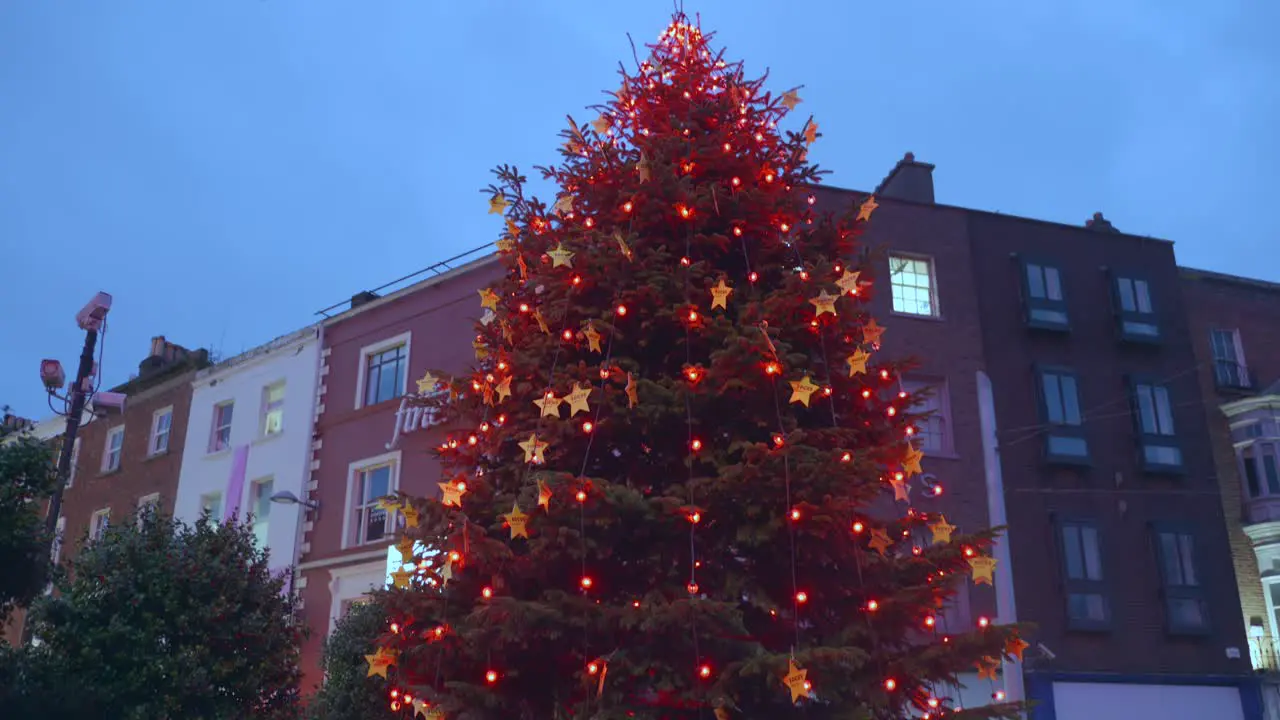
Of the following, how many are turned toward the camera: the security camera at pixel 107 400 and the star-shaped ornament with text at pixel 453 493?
1

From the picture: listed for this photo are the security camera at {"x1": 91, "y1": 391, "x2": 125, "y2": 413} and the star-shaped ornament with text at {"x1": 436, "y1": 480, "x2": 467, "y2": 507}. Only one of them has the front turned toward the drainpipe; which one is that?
the security camera

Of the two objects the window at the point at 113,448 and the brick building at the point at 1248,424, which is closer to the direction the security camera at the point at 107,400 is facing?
the brick building

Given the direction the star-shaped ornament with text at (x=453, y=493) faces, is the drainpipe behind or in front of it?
behind

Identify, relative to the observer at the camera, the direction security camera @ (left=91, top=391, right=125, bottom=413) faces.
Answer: facing to the right of the viewer

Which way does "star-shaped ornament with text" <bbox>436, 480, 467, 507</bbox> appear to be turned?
toward the camera

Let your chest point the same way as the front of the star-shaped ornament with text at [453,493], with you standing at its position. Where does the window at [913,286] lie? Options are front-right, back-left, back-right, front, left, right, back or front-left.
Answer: back-left

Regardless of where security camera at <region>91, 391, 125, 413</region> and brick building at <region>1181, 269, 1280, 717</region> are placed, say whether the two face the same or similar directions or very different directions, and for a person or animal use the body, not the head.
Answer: very different directions

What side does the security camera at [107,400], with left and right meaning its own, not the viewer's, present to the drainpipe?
front

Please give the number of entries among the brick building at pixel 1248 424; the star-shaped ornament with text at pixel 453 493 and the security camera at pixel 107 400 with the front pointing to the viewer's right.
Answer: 1

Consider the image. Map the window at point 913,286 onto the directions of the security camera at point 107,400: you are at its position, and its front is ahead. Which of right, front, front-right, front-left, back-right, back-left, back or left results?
front
